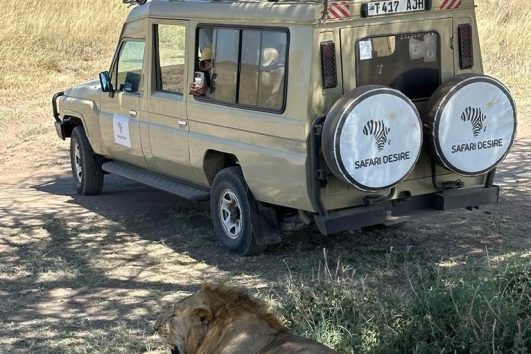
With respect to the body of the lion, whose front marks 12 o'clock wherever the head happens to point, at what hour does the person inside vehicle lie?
The person inside vehicle is roughly at 3 o'clock from the lion.

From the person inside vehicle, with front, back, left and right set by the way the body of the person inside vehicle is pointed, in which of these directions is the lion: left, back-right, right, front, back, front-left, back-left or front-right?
front-left

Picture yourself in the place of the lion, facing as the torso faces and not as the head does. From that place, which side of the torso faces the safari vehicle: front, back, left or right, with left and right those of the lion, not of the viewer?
right

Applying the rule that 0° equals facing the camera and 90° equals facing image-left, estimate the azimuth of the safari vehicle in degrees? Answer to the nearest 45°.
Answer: approximately 135°

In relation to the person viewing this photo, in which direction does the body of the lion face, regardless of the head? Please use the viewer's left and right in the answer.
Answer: facing to the left of the viewer

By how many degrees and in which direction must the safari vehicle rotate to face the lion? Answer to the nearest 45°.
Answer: approximately 135° to its left
